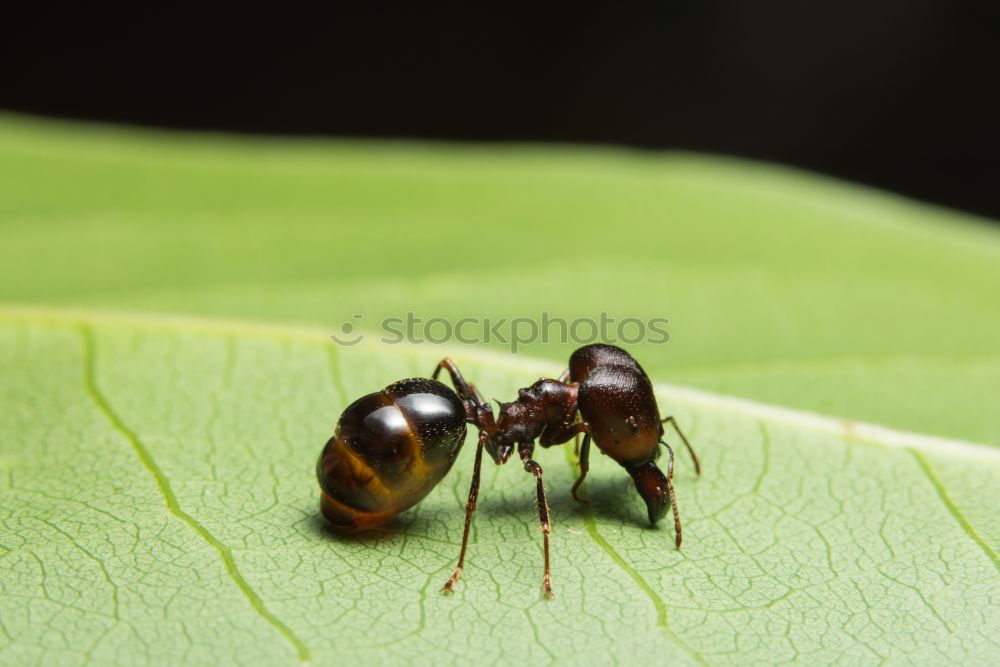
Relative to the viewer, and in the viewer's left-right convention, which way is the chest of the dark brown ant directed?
facing to the right of the viewer
